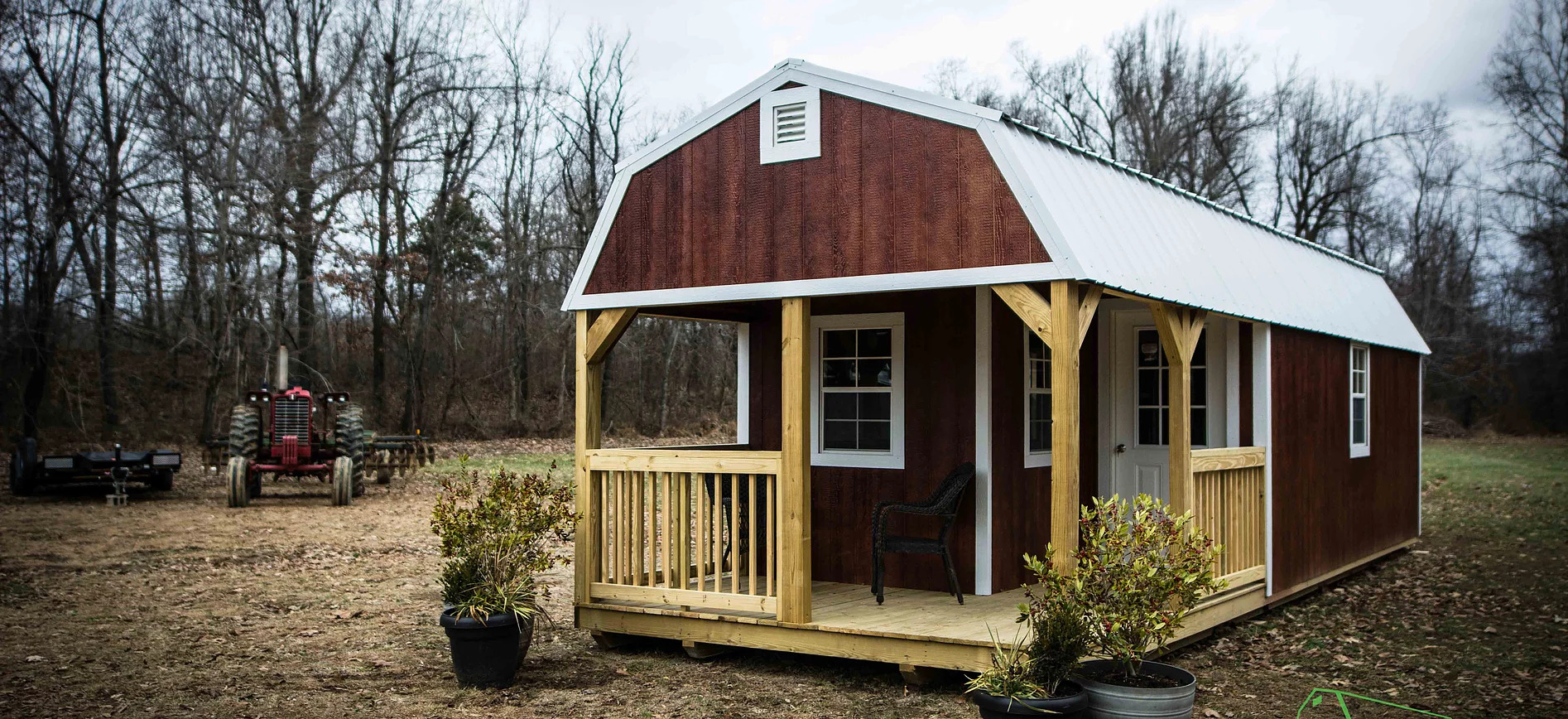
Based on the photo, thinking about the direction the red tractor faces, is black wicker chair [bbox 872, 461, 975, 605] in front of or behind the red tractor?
in front

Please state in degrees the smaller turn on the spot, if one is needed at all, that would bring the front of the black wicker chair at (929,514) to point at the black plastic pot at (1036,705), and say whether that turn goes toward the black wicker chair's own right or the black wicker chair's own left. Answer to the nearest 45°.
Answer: approximately 90° to the black wicker chair's own left

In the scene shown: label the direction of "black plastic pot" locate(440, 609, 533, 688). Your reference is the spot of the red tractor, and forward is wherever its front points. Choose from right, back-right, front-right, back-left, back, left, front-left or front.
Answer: front

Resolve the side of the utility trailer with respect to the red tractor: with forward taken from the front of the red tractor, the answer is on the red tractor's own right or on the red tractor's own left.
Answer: on the red tractor's own right

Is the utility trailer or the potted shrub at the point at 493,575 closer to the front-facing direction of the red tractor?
the potted shrub

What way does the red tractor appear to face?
toward the camera

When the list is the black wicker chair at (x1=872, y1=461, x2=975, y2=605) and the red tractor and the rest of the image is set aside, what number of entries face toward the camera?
1

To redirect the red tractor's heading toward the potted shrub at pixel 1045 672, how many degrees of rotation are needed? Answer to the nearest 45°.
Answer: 0° — it already faces it

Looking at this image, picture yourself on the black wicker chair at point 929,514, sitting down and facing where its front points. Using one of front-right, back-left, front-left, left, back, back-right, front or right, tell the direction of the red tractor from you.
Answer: front-right

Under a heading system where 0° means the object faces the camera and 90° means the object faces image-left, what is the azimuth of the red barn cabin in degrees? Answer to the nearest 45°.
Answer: approximately 45°

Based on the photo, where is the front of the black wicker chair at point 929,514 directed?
to the viewer's left
